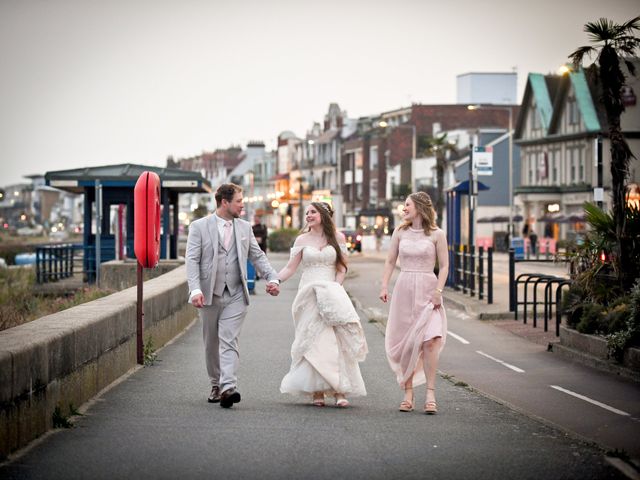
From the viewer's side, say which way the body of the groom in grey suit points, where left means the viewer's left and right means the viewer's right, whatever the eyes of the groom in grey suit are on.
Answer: facing the viewer

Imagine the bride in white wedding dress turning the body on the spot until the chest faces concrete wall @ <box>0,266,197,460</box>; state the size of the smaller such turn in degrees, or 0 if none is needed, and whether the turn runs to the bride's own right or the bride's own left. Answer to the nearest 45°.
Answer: approximately 45° to the bride's own right

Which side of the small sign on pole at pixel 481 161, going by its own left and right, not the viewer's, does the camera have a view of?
front

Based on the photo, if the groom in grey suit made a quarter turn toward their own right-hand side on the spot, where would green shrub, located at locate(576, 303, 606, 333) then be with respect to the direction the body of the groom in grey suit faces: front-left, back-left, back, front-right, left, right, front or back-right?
back-right

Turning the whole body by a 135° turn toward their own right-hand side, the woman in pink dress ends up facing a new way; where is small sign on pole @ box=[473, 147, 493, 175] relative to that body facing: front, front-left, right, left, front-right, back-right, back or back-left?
front-right

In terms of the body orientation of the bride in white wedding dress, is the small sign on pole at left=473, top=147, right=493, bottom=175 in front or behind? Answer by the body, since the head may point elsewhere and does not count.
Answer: behind

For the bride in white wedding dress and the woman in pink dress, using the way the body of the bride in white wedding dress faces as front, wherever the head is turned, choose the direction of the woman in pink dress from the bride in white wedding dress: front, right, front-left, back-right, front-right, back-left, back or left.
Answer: left

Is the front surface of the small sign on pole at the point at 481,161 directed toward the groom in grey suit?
yes

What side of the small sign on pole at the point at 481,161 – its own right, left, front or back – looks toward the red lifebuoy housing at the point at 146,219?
front

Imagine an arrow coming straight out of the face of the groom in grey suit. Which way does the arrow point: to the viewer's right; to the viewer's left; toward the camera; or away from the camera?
to the viewer's right

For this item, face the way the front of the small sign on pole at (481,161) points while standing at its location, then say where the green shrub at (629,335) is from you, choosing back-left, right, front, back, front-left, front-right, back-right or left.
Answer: front

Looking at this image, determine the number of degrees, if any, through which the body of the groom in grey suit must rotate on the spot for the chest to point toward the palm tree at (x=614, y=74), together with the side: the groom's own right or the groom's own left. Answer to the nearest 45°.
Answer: approximately 135° to the groom's own left
